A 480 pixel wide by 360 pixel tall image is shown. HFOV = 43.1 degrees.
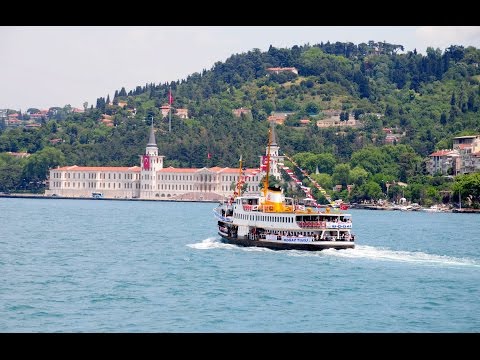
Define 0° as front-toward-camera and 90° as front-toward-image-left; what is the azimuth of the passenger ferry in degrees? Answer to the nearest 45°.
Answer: approximately 135°
